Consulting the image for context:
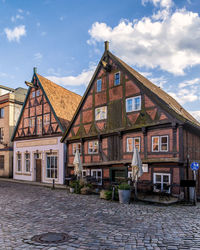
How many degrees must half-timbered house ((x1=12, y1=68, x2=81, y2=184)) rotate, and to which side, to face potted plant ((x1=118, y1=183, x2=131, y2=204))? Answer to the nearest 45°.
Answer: approximately 45° to its left

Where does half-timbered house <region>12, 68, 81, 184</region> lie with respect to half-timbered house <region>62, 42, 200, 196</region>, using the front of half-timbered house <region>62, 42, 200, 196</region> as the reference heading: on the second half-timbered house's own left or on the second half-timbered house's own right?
on the second half-timbered house's own right

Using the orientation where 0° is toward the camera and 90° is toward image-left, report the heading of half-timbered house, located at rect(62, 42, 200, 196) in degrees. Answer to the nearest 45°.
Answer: approximately 45°

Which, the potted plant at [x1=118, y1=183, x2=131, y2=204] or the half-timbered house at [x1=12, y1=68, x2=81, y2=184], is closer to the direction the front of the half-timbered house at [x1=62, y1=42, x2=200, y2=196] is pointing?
the potted plant

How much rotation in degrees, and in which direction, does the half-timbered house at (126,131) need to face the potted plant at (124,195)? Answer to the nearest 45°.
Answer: approximately 45° to its left
